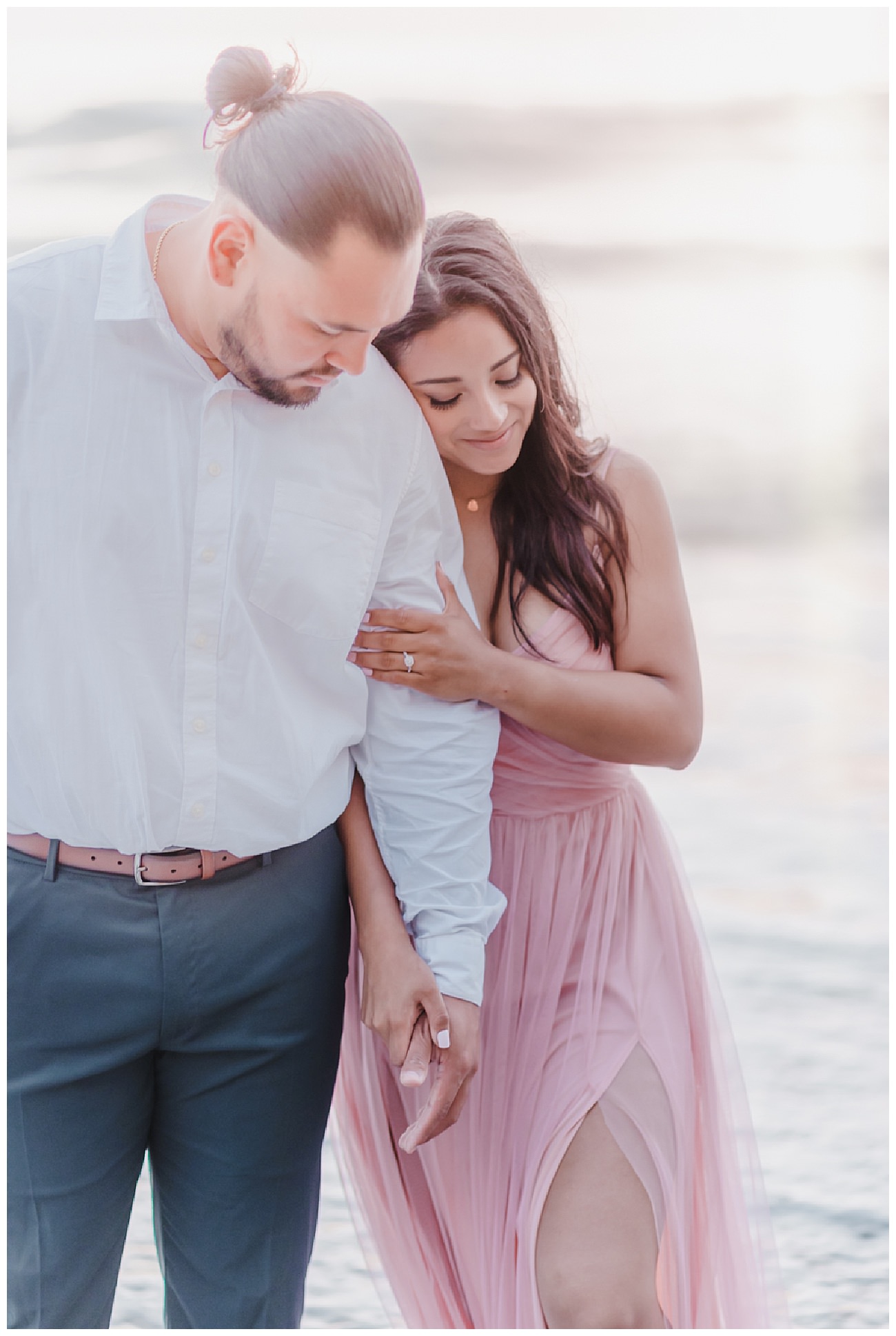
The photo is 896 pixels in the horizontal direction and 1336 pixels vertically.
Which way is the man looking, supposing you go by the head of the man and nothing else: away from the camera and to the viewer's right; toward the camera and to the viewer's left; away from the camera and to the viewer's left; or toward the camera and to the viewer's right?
toward the camera and to the viewer's right

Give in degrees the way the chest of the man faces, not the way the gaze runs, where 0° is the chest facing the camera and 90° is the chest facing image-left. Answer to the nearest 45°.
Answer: approximately 0°
